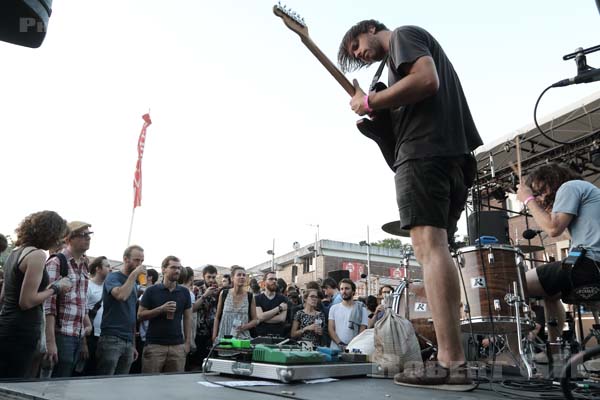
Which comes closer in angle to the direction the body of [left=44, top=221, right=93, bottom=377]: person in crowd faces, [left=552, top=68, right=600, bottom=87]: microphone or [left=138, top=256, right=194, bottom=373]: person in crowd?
the microphone

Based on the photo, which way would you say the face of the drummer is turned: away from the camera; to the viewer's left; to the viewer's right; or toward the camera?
to the viewer's left

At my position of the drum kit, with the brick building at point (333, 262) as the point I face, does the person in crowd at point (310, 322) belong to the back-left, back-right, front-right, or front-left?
front-left

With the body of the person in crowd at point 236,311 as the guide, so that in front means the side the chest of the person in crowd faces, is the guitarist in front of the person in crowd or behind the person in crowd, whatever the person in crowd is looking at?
in front

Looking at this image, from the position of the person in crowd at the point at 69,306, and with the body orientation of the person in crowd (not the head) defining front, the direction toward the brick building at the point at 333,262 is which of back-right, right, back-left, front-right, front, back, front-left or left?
left

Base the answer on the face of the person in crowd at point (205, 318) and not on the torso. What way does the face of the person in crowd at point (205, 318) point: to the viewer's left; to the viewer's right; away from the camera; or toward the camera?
toward the camera

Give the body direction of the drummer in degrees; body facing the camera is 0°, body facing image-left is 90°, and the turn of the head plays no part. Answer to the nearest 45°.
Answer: approximately 90°

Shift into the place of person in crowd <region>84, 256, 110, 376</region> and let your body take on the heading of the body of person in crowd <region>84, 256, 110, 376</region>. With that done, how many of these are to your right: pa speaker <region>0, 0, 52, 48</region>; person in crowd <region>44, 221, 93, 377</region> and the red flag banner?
2

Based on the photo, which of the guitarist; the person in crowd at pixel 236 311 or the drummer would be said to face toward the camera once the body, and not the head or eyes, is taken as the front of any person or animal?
the person in crowd

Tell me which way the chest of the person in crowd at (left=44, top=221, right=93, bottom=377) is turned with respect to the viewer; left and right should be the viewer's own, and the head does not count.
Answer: facing the viewer and to the right of the viewer

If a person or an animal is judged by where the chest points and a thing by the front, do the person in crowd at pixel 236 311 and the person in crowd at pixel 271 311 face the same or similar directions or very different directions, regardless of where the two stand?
same or similar directions

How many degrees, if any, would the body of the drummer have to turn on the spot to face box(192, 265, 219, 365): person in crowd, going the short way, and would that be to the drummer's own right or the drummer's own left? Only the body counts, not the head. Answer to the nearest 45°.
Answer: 0° — they already face them

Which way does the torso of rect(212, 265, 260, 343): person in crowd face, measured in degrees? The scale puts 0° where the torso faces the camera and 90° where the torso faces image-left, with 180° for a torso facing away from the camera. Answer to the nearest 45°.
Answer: approximately 0°

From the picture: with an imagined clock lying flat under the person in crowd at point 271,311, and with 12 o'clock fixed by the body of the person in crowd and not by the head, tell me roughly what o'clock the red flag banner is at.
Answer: The red flag banner is roughly at 5 o'clock from the person in crowd.
